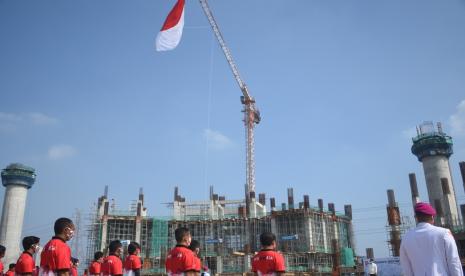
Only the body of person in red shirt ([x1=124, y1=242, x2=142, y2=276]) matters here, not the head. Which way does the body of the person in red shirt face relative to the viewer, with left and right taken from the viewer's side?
facing away from the viewer and to the right of the viewer

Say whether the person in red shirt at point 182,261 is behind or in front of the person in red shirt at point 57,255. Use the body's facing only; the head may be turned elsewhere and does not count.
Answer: in front

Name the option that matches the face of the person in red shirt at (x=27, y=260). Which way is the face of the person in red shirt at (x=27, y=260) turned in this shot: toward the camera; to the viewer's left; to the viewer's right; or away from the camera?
to the viewer's right

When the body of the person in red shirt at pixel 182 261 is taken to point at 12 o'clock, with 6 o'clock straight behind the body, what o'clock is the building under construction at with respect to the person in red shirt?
The building under construction is roughly at 11 o'clock from the person in red shirt.

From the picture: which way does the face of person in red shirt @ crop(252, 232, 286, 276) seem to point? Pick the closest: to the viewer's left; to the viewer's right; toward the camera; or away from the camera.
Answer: away from the camera

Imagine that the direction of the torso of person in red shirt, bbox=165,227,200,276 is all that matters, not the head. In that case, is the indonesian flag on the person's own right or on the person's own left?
on the person's own left

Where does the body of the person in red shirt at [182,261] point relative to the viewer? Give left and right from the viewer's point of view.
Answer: facing away from the viewer and to the right of the viewer

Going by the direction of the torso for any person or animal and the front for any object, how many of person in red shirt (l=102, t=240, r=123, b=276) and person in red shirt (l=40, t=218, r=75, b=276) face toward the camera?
0
